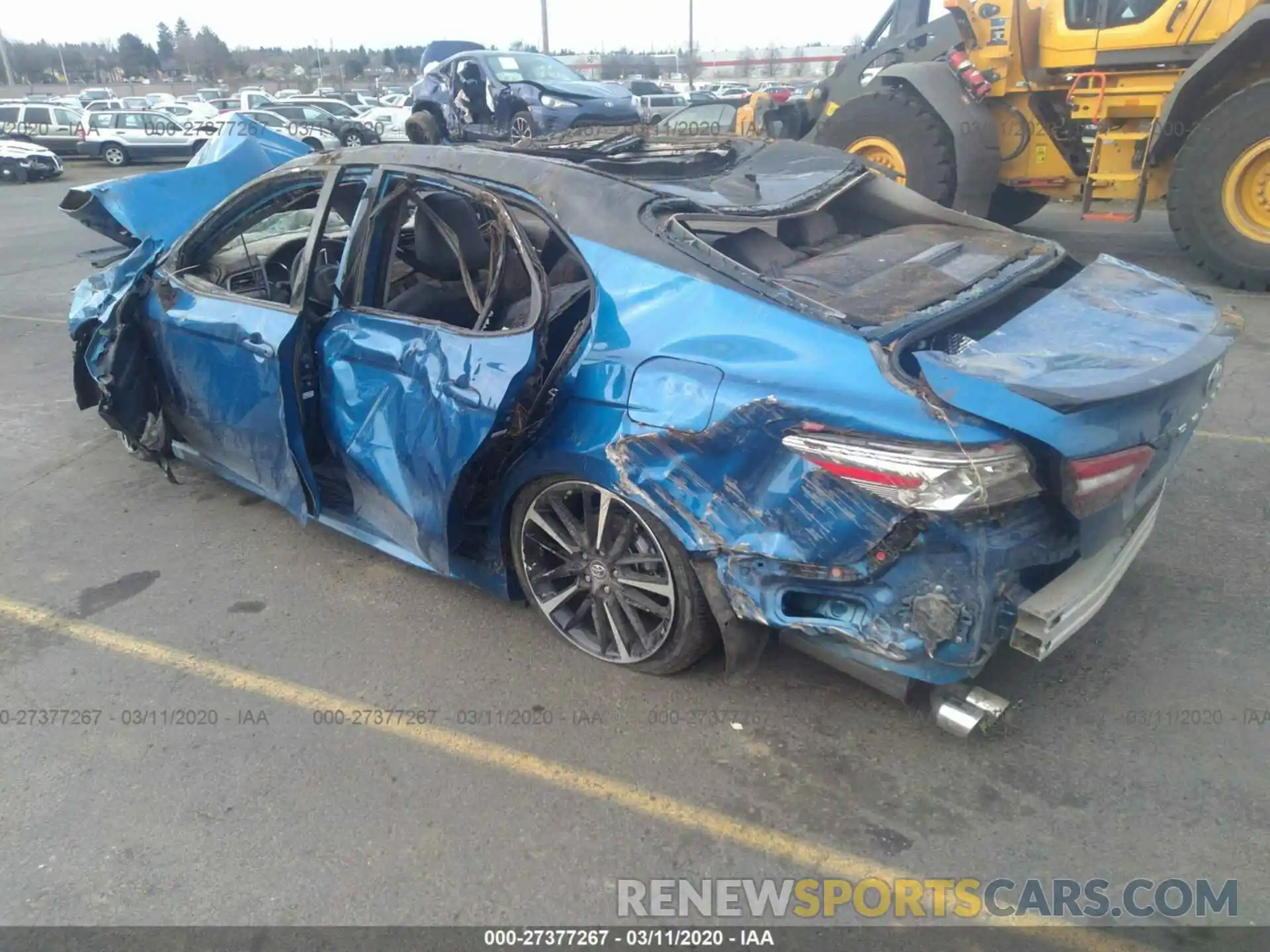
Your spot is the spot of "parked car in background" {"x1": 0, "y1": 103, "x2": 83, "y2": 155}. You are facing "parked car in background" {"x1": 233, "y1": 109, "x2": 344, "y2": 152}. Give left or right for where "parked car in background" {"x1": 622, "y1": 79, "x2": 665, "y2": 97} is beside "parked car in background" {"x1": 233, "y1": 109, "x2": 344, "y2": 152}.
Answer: left

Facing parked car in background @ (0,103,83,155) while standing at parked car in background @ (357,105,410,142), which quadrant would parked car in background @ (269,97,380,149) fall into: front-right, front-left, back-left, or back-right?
front-left

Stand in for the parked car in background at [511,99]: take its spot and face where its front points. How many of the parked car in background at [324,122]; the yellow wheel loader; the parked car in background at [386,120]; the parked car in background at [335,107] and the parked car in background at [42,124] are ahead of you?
1

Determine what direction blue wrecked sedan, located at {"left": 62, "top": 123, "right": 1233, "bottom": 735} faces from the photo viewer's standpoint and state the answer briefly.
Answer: facing away from the viewer and to the left of the viewer

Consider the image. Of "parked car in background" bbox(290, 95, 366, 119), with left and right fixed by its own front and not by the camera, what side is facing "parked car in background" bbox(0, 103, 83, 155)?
back

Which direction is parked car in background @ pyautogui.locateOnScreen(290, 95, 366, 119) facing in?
to the viewer's right

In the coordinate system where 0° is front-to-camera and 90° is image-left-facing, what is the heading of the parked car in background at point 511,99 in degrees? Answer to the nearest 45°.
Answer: approximately 315°

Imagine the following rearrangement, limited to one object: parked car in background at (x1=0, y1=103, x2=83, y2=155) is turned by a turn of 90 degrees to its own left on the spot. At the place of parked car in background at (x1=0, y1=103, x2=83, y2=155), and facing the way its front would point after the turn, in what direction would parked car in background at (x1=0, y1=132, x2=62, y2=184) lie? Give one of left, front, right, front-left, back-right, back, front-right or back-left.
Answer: back

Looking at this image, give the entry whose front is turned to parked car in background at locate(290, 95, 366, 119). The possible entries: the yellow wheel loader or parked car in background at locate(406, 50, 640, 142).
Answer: the yellow wheel loader

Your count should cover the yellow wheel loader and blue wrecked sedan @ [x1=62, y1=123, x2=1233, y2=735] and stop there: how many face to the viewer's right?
0

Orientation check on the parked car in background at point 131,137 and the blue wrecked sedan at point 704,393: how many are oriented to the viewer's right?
1

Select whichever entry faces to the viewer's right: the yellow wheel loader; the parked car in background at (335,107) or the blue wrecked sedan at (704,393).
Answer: the parked car in background

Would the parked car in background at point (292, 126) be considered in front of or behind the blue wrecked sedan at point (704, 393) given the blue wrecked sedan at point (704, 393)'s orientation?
in front

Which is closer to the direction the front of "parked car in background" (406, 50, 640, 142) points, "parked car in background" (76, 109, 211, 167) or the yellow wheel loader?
the yellow wheel loader
